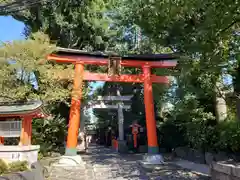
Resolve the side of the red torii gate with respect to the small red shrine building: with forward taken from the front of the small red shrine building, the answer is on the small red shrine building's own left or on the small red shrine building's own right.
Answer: on the small red shrine building's own left
